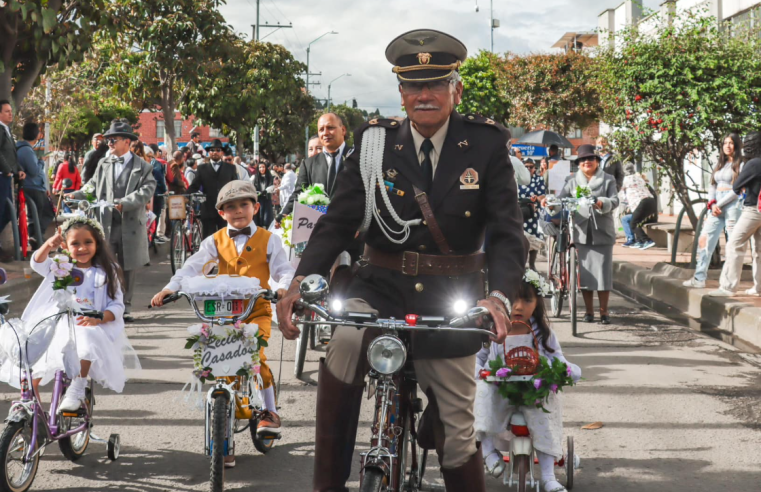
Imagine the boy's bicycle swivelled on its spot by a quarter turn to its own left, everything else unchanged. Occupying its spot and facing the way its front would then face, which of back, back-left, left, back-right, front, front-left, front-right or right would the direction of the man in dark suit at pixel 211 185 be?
left

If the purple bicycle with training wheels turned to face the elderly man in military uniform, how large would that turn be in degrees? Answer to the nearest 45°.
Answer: approximately 90° to its left

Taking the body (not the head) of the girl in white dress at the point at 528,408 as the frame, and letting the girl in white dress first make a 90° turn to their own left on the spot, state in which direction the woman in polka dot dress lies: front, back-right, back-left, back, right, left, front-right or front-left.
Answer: left

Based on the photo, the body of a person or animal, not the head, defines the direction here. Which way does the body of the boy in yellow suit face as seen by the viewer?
toward the camera

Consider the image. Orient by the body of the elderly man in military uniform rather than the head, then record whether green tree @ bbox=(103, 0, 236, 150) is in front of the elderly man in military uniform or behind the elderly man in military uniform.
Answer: behind

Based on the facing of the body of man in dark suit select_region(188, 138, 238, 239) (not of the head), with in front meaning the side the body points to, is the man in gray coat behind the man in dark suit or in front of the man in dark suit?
in front

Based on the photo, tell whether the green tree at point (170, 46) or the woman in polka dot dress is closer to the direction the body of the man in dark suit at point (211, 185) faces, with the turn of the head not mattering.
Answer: the woman in polka dot dress

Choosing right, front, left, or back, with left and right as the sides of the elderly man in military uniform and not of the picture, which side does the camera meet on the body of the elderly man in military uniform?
front

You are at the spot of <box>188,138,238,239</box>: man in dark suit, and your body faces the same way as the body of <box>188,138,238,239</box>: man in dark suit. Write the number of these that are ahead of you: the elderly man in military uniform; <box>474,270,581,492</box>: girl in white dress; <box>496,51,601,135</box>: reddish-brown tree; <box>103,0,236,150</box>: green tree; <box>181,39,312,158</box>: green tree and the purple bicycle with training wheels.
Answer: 3

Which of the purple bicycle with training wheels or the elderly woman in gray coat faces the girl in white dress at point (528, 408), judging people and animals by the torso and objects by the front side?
the elderly woman in gray coat

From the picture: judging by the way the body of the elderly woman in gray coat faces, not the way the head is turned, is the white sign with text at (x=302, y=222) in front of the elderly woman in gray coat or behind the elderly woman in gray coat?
in front

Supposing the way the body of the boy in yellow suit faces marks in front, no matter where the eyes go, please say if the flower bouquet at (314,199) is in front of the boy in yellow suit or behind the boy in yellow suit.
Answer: behind
